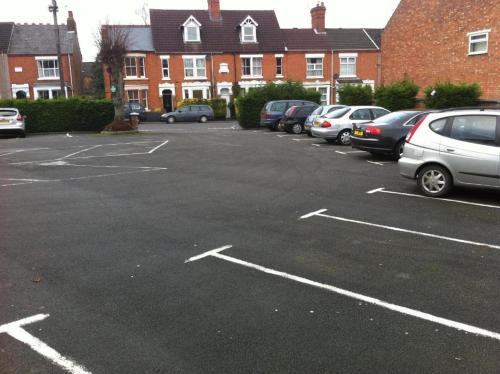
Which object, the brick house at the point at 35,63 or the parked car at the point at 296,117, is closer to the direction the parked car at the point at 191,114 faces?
the brick house

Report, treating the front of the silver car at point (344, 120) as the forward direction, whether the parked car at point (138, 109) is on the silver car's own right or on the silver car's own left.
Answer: on the silver car's own left

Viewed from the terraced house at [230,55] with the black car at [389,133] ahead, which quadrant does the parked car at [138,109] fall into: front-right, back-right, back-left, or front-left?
front-right

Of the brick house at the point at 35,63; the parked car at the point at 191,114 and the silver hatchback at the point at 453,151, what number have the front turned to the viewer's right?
1

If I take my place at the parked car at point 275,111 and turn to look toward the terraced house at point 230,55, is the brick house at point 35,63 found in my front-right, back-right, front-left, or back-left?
front-left

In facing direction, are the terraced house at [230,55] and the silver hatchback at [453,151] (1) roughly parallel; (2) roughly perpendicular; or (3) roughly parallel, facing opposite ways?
roughly perpendicular

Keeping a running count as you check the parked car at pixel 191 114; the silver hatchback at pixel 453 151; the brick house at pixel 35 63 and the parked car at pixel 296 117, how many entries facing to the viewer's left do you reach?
1

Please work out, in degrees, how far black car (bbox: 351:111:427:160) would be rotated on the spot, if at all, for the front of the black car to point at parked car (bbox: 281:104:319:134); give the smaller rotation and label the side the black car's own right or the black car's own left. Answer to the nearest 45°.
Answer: approximately 90° to the black car's own left

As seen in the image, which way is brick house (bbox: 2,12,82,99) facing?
toward the camera

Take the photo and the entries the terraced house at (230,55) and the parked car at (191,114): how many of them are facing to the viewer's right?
0

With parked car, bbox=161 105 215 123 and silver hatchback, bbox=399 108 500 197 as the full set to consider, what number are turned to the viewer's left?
1

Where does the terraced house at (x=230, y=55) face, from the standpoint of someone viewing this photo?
facing the viewer

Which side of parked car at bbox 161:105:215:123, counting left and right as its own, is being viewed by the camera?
left

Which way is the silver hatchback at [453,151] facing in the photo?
to the viewer's right

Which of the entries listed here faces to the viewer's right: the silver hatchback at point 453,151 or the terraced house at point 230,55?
the silver hatchback

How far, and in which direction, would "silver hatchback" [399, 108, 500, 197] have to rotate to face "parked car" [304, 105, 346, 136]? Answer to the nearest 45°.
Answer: approximately 135° to its left
